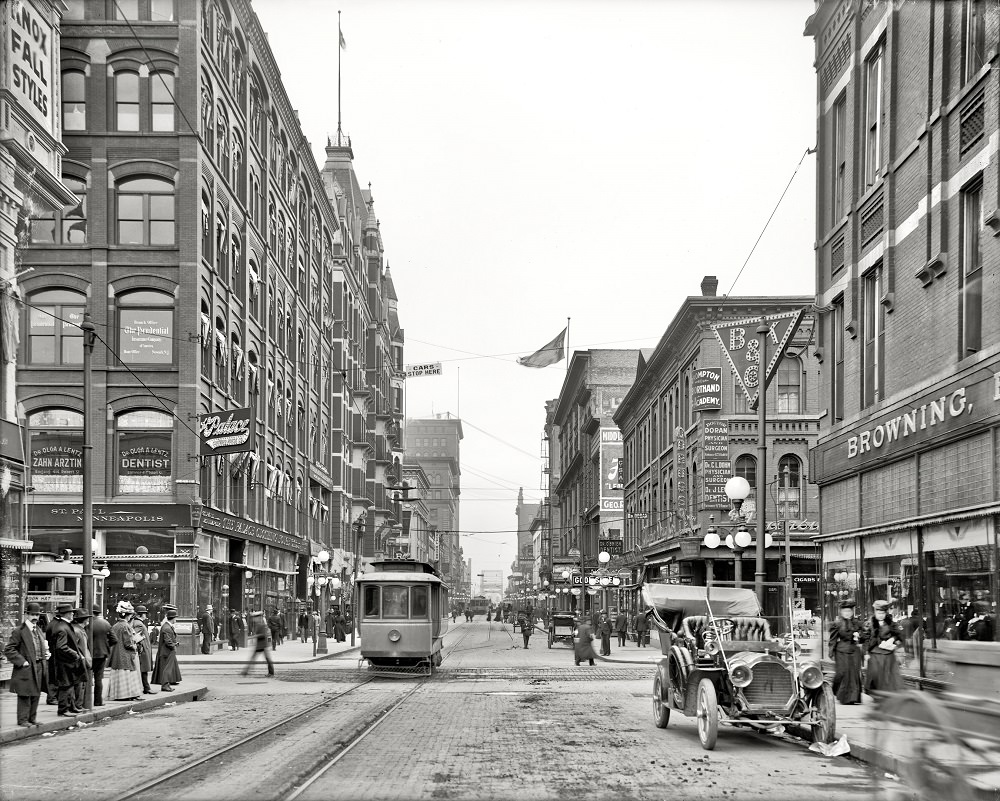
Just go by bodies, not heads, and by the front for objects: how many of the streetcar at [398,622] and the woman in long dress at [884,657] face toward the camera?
2

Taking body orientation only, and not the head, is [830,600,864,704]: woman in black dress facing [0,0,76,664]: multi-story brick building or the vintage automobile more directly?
the vintage automobile

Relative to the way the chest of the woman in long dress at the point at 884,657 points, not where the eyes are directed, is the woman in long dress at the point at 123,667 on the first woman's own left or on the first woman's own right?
on the first woman's own right

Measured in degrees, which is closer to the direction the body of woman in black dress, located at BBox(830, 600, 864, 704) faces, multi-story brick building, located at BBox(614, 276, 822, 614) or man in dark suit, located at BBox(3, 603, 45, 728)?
the man in dark suit

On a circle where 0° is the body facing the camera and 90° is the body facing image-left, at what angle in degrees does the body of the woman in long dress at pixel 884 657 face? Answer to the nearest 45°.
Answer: approximately 0°

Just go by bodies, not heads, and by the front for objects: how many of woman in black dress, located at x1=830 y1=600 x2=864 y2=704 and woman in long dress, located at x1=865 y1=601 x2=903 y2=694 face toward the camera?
2

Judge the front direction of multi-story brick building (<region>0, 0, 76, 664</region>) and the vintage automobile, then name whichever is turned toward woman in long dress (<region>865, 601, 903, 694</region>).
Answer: the multi-story brick building

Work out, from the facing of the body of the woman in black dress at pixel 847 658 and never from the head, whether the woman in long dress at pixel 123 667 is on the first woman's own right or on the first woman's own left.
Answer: on the first woman's own right

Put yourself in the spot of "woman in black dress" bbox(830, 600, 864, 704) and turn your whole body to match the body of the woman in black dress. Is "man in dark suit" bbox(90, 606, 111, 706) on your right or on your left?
on your right
